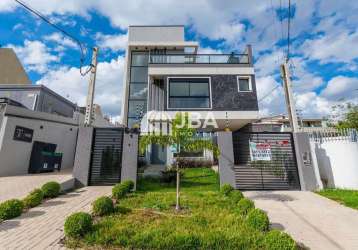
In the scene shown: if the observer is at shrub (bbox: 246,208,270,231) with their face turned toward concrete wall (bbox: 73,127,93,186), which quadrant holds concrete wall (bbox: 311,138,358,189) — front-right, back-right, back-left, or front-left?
back-right

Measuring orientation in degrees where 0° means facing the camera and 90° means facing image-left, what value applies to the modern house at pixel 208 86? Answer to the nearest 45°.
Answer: approximately 0°

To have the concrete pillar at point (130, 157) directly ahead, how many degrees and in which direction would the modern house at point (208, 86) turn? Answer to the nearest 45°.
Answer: approximately 45° to its right

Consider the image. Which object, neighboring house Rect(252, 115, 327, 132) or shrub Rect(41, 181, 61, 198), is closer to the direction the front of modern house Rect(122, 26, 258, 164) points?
the shrub

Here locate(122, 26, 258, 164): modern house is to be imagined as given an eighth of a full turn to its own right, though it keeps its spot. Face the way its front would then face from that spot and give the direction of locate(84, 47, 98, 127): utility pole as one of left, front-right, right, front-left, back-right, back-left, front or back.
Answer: front

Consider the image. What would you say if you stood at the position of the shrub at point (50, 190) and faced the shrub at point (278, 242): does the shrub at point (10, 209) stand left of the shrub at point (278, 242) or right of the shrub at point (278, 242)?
right

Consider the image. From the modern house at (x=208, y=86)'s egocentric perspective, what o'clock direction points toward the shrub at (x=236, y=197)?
The shrub is roughly at 12 o'clock from the modern house.

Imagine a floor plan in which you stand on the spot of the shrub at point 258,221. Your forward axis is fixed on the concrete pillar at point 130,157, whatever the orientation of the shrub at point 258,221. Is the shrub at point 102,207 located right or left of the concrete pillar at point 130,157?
left

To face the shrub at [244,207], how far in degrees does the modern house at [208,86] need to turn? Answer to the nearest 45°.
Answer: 0° — it already faces it

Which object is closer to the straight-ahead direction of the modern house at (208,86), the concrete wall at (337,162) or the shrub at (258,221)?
the shrub

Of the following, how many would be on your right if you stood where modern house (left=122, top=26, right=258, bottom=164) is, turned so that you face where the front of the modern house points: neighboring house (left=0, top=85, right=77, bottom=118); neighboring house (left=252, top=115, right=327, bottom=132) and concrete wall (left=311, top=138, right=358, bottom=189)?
1

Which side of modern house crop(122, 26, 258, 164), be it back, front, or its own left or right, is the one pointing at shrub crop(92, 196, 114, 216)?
front

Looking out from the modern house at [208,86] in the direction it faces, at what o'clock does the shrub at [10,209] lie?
The shrub is roughly at 1 o'clock from the modern house.

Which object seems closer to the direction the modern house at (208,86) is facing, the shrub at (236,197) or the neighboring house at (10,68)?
the shrub

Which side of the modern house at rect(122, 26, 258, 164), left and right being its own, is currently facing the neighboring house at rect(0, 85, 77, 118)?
right

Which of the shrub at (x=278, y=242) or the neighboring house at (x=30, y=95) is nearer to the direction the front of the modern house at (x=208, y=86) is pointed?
the shrub

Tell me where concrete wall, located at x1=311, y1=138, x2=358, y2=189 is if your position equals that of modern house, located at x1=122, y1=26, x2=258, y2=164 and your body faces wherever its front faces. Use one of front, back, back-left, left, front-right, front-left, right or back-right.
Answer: front-left
